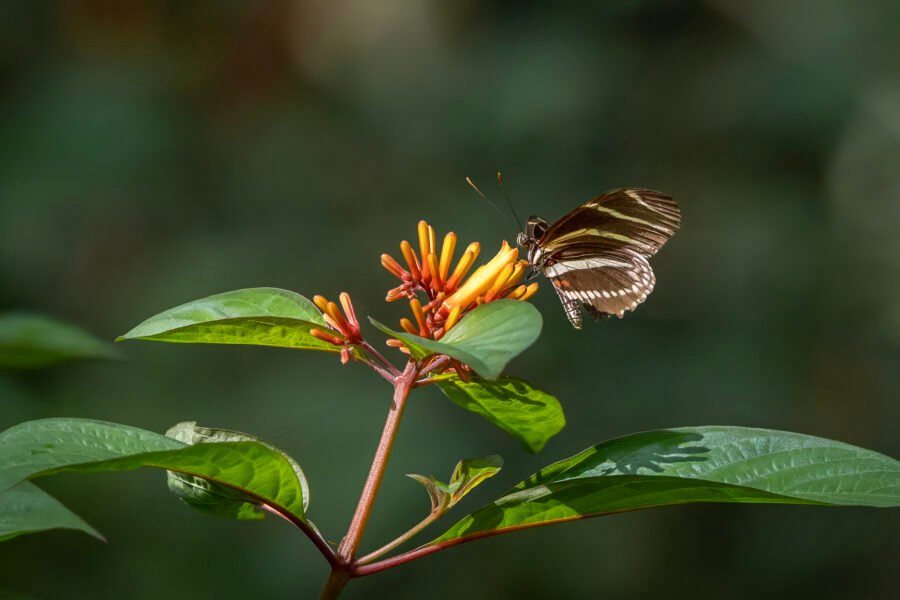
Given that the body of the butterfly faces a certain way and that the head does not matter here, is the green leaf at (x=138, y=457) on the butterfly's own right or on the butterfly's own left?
on the butterfly's own left

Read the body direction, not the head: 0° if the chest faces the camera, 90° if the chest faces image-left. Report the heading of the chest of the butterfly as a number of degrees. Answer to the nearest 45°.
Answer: approximately 90°
